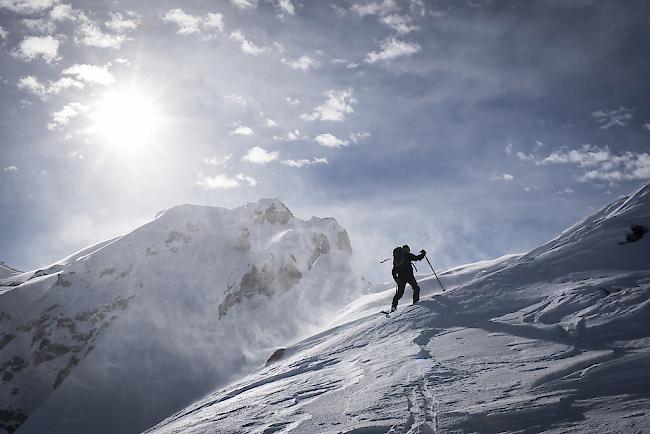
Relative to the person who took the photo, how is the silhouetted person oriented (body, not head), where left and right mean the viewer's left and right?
facing away from the viewer and to the right of the viewer
